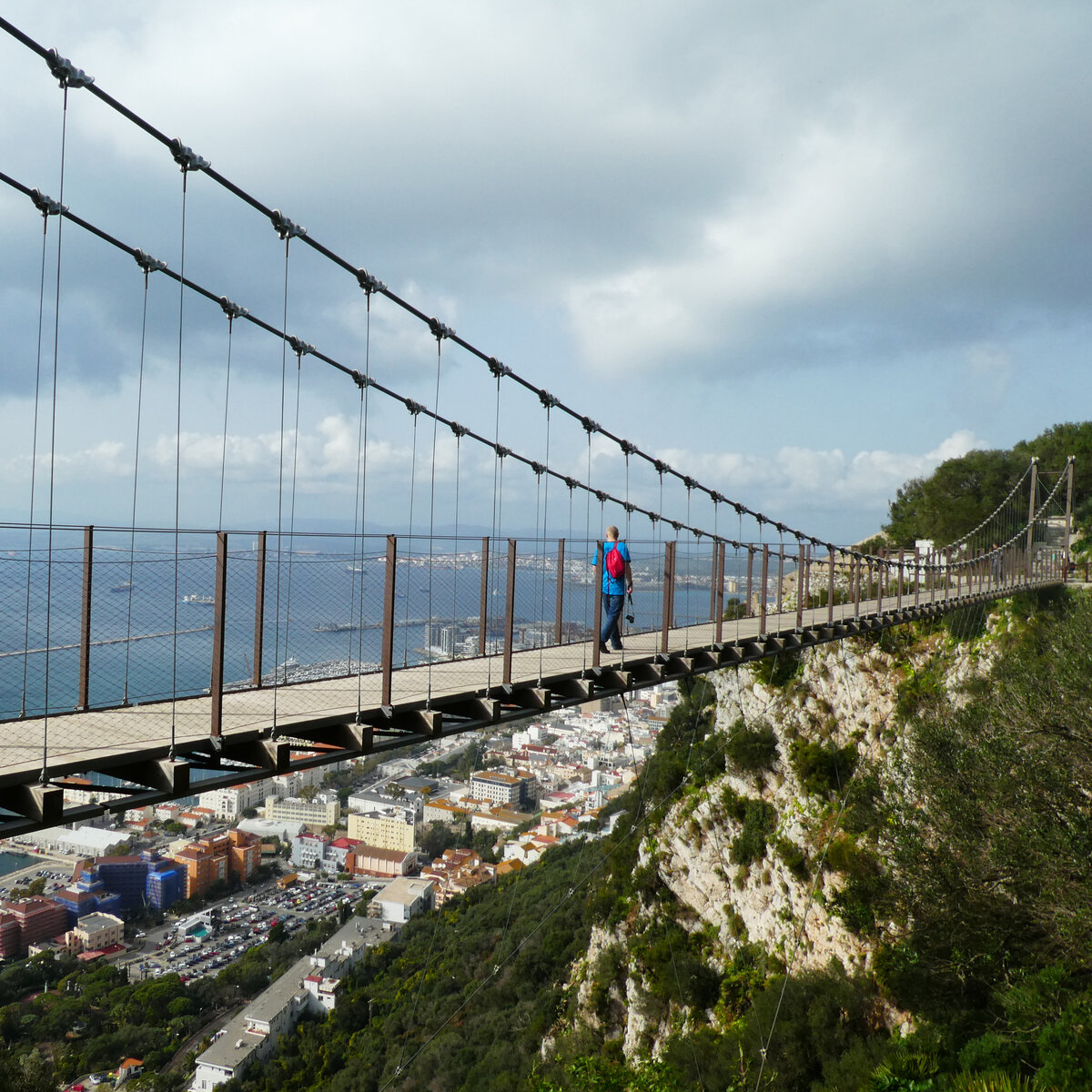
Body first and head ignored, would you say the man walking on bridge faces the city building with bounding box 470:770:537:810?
yes

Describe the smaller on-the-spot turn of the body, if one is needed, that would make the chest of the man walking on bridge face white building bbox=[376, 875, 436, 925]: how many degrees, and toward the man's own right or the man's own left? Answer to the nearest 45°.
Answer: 0° — they already face it

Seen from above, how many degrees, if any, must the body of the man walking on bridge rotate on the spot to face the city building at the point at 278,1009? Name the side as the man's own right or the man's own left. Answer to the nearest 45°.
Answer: approximately 45° to the man's own left

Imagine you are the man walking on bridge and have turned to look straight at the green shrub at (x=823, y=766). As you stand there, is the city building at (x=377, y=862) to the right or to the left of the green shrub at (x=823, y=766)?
left

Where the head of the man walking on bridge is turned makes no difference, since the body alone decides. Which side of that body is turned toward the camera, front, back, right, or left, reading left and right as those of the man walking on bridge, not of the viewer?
back

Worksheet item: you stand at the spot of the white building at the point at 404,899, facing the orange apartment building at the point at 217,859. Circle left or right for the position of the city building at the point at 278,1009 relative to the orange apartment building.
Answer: left
